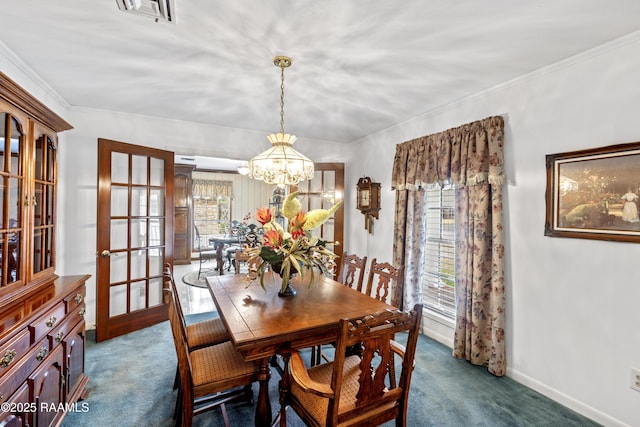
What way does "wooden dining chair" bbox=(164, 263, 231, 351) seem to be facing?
to the viewer's right

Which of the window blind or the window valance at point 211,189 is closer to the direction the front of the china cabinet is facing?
the window blind

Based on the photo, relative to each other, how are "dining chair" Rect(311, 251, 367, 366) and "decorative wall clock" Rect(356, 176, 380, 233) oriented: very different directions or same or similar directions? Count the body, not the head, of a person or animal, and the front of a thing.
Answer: same or similar directions

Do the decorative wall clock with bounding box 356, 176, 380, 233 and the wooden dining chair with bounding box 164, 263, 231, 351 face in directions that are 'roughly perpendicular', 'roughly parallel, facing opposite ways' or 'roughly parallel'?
roughly parallel, facing opposite ways

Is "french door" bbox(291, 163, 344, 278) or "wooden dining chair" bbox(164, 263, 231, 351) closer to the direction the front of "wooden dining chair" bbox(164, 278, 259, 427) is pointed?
the french door

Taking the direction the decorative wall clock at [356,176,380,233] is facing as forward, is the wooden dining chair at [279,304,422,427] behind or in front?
in front

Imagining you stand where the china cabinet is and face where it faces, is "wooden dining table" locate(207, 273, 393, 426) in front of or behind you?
in front

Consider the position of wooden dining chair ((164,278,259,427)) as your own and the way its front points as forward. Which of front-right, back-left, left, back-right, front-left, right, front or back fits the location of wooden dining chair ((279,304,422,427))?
front-right

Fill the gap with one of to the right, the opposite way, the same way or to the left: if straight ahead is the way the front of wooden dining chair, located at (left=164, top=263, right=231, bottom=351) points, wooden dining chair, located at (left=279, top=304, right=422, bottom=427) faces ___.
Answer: to the left

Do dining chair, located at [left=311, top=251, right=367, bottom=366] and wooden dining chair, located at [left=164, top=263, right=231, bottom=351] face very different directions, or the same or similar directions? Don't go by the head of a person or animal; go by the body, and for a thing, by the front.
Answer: very different directions

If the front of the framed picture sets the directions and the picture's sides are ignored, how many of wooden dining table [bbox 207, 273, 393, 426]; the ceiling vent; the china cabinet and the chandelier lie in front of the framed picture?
4

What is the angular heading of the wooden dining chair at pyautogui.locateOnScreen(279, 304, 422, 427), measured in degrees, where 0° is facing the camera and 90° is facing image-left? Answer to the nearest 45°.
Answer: approximately 135°

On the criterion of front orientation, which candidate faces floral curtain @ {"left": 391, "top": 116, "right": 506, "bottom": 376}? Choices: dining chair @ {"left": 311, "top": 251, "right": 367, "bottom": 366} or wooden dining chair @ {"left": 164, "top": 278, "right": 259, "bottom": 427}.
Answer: the wooden dining chair

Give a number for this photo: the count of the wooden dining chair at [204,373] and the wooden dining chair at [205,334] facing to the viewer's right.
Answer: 2

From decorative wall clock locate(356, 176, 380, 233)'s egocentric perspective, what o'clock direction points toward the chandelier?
The chandelier is roughly at 11 o'clock from the decorative wall clock.

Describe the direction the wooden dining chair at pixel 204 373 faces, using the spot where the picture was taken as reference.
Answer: facing to the right of the viewer

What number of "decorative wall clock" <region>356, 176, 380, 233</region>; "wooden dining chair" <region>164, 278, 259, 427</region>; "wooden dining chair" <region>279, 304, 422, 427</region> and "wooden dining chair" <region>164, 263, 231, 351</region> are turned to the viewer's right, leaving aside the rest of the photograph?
2

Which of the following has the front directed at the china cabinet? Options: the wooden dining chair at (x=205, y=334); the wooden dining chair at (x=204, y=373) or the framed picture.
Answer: the framed picture

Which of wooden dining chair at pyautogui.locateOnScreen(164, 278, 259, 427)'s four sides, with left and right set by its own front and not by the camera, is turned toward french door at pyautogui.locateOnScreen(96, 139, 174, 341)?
left
